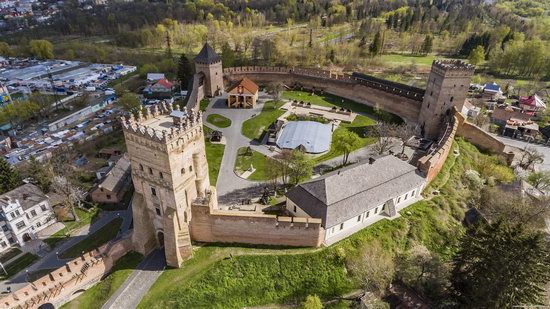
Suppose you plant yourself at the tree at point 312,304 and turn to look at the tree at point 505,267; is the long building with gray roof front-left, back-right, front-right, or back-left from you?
front-left

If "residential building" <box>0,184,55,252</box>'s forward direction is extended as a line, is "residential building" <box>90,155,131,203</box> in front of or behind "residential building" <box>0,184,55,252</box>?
in front

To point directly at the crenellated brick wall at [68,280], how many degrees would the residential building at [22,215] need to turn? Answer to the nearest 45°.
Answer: approximately 45° to its right

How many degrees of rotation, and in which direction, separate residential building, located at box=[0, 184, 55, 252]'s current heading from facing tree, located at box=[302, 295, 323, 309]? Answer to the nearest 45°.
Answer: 0° — it already faces it

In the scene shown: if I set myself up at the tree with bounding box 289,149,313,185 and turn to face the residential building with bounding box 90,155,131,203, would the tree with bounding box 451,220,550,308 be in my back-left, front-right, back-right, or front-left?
back-left

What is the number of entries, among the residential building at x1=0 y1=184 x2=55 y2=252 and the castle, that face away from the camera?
0

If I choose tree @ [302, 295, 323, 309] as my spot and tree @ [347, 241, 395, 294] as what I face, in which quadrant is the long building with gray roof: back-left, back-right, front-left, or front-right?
front-left

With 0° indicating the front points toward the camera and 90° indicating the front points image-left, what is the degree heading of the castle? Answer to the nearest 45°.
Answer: approximately 45°

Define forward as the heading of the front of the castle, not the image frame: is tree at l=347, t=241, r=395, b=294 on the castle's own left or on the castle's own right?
on the castle's own left

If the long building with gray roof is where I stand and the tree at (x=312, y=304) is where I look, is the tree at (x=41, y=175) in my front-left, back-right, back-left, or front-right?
front-right
